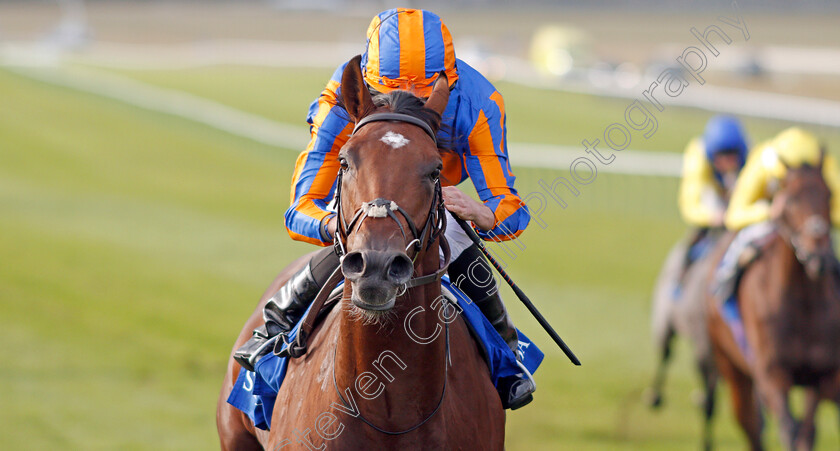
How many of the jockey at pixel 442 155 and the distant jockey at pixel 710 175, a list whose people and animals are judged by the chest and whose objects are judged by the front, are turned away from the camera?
0

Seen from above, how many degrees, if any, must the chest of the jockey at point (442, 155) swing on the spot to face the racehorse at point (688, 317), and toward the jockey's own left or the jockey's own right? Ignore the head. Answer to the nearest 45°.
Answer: approximately 135° to the jockey's own left

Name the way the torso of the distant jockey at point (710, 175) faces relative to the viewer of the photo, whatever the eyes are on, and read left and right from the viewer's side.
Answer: facing the viewer and to the right of the viewer

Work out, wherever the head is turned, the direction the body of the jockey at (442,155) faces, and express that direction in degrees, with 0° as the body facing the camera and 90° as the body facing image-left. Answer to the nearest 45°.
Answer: approximately 0°

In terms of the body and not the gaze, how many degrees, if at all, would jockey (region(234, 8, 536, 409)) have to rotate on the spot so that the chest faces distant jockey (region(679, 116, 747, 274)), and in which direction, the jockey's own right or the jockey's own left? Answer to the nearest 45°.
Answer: approximately 135° to the jockey's own left

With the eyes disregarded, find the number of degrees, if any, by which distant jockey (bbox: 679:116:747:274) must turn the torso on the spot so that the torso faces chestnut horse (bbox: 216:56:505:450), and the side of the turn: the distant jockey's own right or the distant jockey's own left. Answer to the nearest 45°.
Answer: approximately 45° to the distant jockey's own right
